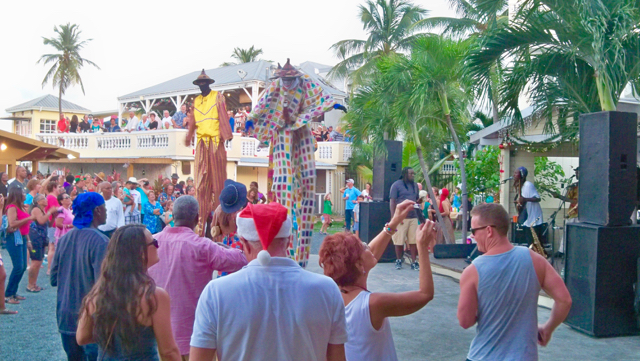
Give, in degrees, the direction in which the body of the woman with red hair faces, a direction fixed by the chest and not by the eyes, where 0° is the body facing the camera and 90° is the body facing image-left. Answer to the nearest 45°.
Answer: approximately 225°

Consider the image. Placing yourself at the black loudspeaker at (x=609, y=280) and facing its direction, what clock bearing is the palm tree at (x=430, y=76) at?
The palm tree is roughly at 3 o'clock from the black loudspeaker.

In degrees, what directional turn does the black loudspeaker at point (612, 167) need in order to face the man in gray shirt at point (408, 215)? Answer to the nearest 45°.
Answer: approximately 90° to its right

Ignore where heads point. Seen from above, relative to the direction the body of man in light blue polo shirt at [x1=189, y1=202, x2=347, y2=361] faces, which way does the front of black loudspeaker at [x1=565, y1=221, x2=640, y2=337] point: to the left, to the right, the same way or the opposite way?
to the left

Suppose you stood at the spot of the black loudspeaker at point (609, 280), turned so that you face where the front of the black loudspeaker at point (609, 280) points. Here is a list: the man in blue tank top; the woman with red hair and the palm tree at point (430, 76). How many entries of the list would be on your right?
1

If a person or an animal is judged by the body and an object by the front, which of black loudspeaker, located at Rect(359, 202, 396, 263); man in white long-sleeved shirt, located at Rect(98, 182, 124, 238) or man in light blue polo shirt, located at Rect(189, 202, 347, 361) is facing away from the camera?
man in light blue polo shirt, located at Rect(189, 202, 347, 361)

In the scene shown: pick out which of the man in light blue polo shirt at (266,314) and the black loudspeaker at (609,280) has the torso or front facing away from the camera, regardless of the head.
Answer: the man in light blue polo shirt

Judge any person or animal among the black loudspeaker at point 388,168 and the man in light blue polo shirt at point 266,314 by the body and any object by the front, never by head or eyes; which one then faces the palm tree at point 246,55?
the man in light blue polo shirt

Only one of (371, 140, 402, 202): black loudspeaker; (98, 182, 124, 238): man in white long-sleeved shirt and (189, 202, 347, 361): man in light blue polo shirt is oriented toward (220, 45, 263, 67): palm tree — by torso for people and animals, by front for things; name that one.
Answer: (189, 202, 347, 361): man in light blue polo shirt
